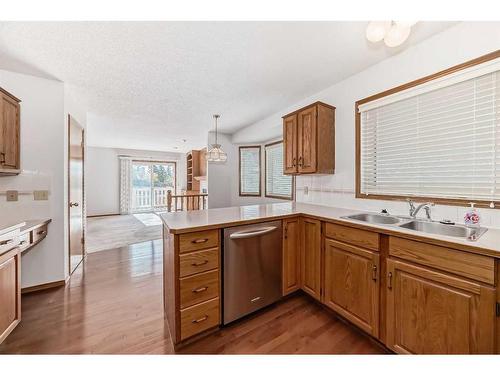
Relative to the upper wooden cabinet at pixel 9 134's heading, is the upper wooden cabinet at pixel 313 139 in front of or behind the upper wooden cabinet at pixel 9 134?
in front

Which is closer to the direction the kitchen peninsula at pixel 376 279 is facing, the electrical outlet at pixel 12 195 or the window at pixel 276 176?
the electrical outlet

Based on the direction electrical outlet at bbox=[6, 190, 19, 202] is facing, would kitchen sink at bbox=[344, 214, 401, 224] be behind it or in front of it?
in front

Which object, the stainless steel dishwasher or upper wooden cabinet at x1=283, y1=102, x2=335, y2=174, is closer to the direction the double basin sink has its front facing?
the stainless steel dishwasher

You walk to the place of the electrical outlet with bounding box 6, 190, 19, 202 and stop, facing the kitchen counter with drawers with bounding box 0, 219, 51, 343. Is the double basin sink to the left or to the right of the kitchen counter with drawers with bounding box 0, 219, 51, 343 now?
left

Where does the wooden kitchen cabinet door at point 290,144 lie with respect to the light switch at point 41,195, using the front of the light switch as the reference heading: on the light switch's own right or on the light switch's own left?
on the light switch's own left

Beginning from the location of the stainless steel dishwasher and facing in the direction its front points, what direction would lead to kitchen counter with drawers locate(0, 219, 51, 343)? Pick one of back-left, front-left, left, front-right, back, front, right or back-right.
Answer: back-right

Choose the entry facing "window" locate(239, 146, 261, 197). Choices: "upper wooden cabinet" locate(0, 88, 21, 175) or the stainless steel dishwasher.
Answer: the upper wooden cabinet

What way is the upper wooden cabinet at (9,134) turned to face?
to the viewer's right

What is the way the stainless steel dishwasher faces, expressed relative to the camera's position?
facing the viewer and to the right of the viewer
